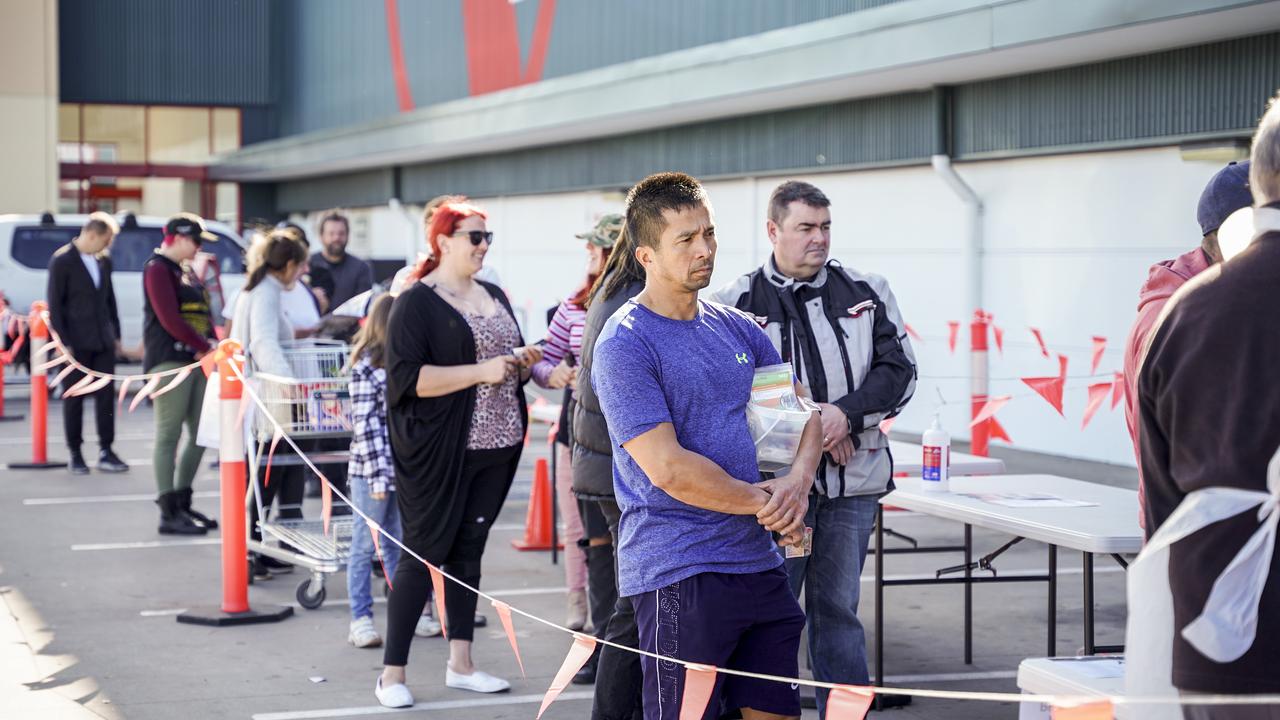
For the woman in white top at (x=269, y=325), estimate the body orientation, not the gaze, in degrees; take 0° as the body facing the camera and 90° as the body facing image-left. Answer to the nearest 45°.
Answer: approximately 270°

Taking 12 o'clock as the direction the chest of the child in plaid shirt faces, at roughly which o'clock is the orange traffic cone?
The orange traffic cone is roughly at 10 o'clock from the child in plaid shirt.

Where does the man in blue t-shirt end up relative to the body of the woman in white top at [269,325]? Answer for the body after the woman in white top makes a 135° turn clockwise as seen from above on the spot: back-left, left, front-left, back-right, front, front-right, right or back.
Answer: front-left

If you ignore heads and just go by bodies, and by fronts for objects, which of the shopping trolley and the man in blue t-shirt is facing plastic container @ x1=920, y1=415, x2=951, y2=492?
the shopping trolley

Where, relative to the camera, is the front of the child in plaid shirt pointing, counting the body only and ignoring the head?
to the viewer's right

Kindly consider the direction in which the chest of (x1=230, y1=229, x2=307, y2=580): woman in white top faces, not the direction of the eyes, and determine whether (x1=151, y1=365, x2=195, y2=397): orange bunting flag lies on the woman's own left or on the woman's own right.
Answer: on the woman's own left

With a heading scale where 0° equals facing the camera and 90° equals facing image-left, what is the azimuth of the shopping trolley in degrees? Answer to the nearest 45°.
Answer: approximately 315°

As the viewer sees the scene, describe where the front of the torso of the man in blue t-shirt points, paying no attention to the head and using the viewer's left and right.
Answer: facing the viewer and to the right of the viewer

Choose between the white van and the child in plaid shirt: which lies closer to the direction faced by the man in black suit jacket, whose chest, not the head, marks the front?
the child in plaid shirt

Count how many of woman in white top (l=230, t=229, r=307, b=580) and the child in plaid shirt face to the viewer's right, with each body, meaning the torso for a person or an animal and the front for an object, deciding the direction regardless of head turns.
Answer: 2
